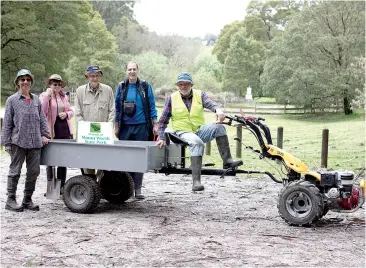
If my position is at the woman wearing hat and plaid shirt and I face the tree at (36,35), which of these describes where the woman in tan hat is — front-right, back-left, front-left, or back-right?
front-right

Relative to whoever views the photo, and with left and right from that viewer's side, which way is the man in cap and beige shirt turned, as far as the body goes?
facing the viewer

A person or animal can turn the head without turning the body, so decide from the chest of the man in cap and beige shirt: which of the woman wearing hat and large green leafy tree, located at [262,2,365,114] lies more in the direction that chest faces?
the woman wearing hat and plaid shirt

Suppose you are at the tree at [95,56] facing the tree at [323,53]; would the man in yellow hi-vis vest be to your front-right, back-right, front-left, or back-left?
front-right

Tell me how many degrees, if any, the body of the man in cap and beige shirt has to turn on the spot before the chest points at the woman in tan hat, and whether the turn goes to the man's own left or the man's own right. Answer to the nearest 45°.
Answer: approximately 135° to the man's own right

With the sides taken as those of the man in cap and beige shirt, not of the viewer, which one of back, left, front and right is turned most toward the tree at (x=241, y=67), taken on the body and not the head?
back

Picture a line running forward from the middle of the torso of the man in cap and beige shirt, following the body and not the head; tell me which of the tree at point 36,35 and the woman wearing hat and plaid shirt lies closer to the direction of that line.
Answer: the woman wearing hat and plaid shirt

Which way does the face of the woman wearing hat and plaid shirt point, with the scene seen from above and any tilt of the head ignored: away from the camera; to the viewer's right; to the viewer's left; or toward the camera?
toward the camera

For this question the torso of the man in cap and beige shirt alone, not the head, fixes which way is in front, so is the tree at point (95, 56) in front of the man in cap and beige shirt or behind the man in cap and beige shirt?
behind

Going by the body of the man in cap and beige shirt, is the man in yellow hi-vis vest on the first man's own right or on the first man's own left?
on the first man's own left

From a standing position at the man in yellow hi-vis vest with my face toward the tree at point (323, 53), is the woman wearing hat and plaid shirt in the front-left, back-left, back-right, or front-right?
back-left

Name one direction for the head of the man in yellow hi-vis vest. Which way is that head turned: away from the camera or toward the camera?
toward the camera

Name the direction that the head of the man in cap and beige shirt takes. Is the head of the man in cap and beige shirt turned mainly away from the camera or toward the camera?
toward the camera

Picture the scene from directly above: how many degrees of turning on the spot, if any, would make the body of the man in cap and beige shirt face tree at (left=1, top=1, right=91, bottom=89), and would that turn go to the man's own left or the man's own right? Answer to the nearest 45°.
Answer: approximately 180°

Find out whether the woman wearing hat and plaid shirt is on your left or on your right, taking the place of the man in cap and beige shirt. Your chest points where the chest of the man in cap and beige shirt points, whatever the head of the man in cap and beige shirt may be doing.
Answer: on your right
